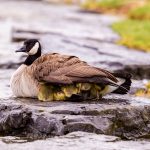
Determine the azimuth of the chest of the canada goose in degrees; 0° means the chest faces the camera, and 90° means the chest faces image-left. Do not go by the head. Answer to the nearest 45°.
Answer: approximately 90°
